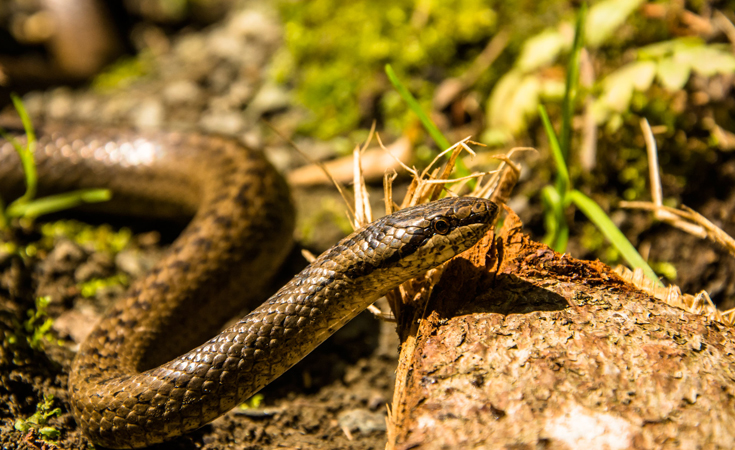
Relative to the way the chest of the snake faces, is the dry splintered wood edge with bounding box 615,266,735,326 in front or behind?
in front

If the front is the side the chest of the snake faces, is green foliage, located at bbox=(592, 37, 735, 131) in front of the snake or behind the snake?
in front

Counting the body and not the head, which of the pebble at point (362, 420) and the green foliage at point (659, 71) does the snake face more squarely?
the green foliage

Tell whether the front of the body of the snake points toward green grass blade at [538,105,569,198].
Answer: yes

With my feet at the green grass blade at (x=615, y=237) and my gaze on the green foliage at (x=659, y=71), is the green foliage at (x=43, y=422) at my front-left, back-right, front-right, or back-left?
back-left

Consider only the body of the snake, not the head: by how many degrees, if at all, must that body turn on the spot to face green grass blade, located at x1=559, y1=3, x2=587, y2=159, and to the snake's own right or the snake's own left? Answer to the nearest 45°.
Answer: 0° — it already faces it

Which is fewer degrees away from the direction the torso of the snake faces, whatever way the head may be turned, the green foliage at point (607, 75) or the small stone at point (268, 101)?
the green foliage

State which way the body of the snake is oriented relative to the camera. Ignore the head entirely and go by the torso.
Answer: to the viewer's right
